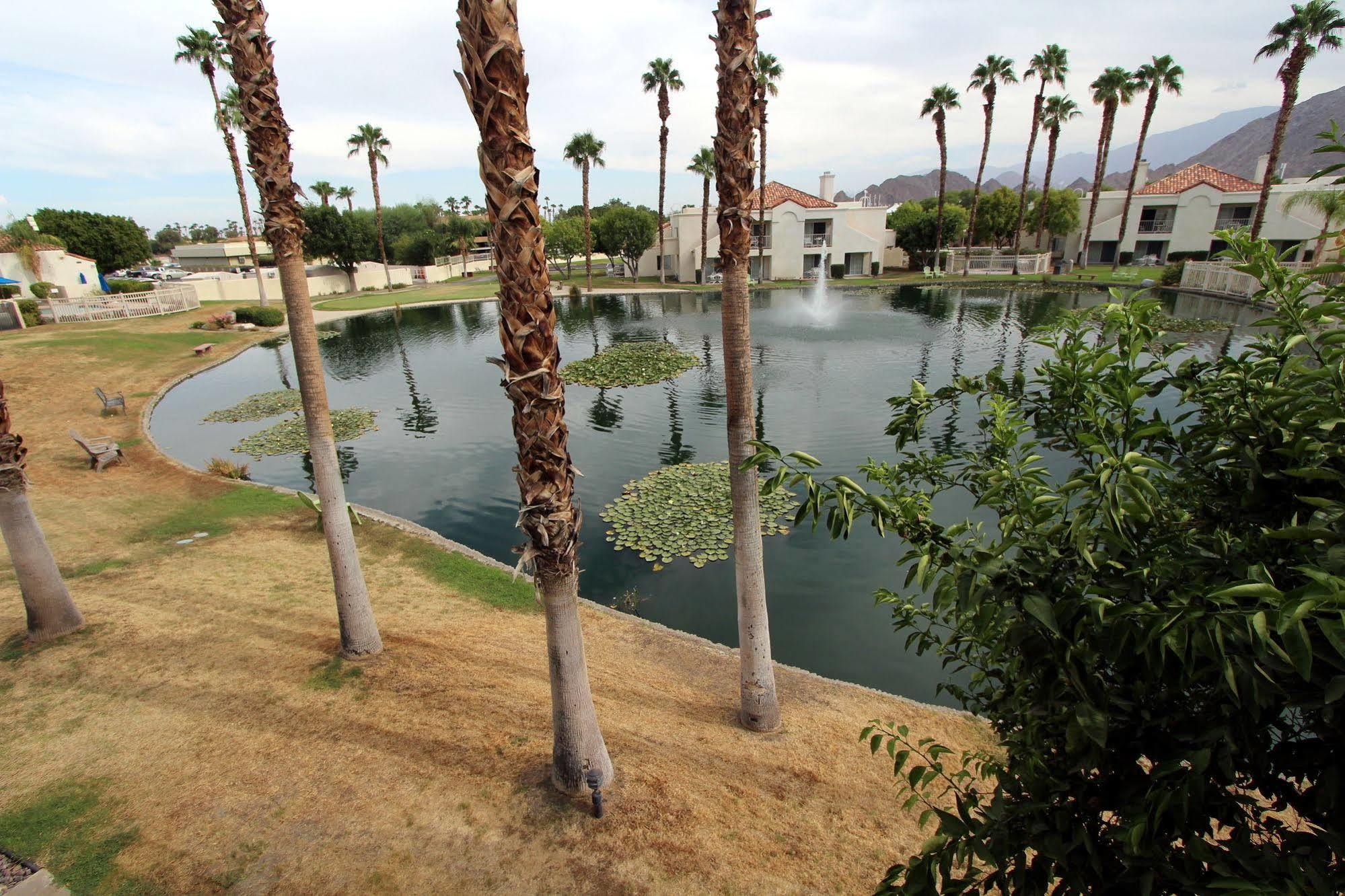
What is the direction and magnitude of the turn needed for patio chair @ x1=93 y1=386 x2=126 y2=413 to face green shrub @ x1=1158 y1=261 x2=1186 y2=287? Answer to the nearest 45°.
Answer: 0° — it already faces it

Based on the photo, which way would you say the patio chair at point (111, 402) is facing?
to the viewer's right

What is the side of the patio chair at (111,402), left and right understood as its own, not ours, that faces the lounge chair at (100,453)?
right

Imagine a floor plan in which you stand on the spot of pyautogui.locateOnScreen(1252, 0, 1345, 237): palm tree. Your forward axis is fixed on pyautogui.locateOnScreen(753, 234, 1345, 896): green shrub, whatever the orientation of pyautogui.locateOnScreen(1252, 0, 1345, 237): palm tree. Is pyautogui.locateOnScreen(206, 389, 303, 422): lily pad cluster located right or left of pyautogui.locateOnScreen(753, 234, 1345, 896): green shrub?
right

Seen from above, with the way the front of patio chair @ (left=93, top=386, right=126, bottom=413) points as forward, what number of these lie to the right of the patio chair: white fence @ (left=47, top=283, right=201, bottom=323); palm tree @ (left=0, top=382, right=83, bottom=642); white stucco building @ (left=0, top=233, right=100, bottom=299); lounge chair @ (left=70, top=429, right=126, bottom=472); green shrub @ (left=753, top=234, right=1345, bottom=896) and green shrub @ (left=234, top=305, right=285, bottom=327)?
3

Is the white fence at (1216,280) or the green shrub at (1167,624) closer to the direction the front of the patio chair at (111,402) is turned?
the white fence

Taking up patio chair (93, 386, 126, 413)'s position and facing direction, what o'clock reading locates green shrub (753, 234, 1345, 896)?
The green shrub is roughly at 3 o'clock from the patio chair.

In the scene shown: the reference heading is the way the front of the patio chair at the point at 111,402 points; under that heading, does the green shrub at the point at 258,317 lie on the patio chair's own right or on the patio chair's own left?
on the patio chair's own left

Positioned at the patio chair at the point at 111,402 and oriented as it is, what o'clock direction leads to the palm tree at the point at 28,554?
The palm tree is roughly at 3 o'clock from the patio chair.

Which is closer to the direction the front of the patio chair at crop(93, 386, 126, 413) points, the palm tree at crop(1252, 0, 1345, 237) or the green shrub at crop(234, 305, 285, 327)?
the palm tree

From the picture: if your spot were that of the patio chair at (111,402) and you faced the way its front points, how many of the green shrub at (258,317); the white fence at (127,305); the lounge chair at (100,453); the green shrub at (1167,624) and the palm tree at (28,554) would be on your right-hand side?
3

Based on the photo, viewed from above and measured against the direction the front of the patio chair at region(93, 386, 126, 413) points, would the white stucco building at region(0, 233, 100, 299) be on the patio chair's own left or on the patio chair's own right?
on the patio chair's own left

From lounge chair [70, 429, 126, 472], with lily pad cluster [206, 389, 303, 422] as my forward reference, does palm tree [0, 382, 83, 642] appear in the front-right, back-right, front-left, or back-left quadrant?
back-right

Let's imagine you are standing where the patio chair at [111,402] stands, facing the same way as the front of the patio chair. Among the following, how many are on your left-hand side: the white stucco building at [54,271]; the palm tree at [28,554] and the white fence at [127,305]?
2
